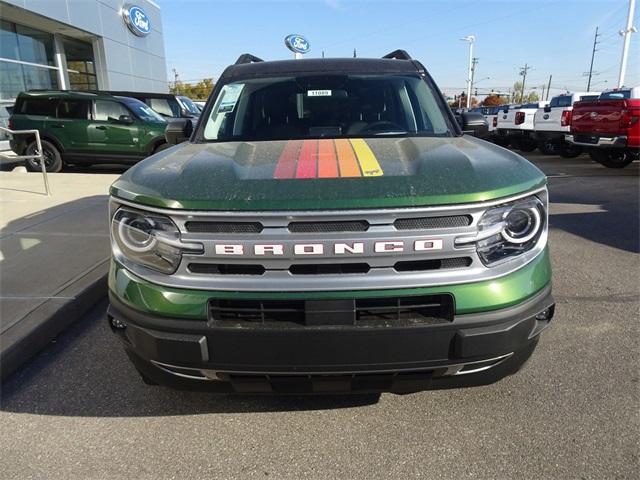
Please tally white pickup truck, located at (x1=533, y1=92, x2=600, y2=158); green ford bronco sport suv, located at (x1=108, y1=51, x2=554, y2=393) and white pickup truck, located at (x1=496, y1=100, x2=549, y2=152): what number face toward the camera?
1

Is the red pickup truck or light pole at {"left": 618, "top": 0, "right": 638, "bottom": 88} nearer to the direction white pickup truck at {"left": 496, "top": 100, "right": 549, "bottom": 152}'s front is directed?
the light pole

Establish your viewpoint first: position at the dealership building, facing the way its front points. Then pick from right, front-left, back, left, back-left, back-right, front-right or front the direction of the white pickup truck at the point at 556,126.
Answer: front

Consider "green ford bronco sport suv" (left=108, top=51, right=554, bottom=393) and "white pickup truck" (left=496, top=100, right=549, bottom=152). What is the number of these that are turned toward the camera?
1

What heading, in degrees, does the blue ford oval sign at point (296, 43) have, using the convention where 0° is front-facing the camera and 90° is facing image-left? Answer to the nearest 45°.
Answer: approximately 315°

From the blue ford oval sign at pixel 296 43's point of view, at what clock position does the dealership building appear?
The dealership building is roughly at 3 o'clock from the blue ford oval sign.

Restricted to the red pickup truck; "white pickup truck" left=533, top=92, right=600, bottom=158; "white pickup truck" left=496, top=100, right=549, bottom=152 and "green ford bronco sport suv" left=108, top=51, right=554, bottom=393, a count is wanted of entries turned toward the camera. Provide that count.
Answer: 1

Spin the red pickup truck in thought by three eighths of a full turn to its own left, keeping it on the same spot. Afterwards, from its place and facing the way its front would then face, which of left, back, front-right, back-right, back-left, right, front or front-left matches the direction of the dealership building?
front

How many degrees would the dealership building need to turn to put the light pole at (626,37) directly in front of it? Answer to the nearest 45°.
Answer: approximately 45° to its left

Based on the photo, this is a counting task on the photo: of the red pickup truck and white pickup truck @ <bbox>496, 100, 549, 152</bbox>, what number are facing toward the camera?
0

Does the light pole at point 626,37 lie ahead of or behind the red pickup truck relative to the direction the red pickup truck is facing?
ahead

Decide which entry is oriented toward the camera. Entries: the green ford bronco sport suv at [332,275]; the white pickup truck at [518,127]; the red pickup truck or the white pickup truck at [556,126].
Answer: the green ford bronco sport suv

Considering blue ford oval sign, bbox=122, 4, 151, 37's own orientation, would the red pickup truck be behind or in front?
in front

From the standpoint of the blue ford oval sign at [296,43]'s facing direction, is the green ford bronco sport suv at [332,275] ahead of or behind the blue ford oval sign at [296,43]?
ahead

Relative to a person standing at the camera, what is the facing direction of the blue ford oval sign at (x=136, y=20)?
facing the viewer and to the right of the viewer

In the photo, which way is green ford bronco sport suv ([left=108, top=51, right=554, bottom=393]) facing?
toward the camera

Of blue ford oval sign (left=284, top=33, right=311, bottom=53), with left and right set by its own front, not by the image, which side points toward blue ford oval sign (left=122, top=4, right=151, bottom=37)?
right
